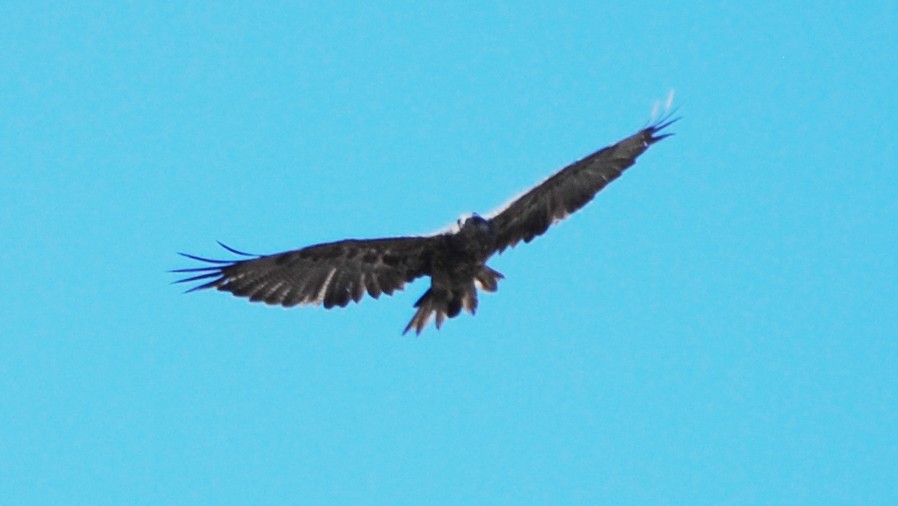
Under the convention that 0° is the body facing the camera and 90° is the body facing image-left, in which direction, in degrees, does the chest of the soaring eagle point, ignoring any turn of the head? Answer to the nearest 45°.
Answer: approximately 315°
